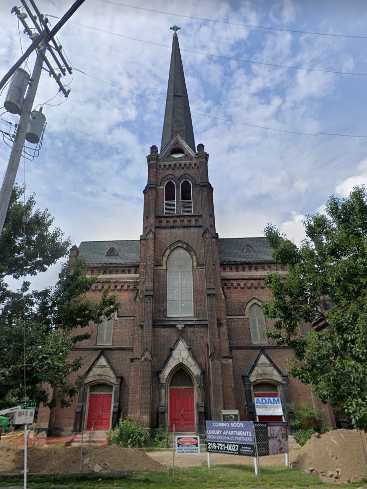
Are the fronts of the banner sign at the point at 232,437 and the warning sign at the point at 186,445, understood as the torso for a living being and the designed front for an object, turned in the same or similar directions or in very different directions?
same or similar directions

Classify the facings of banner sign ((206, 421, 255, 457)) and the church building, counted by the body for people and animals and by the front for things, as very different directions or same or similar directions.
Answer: same or similar directions

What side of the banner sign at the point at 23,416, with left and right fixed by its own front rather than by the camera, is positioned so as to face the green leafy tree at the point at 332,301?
left

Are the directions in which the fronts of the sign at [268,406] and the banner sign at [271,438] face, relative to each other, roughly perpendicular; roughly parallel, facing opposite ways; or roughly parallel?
roughly parallel

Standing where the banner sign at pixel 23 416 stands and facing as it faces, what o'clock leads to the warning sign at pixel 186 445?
the warning sign at pixel 186 445 is roughly at 8 o'clock from the banner sign at pixel 23 416.

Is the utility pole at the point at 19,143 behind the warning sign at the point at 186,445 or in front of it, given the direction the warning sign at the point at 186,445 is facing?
in front

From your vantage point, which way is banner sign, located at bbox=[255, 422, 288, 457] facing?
toward the camera

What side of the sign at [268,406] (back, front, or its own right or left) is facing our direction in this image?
front

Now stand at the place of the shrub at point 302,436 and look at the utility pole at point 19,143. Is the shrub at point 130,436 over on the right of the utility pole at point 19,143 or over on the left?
right
